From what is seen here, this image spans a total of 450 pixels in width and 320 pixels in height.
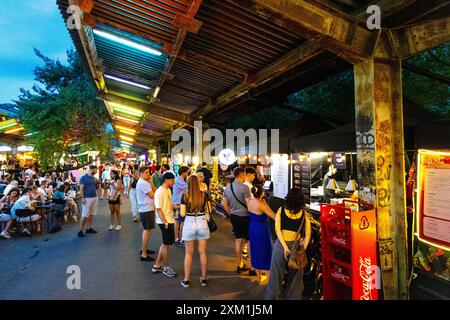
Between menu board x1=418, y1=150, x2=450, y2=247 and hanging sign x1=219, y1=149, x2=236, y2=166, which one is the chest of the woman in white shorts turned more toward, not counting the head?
the hanging sign

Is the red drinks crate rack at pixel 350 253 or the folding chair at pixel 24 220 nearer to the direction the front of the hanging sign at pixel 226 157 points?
the red drinks crate rack

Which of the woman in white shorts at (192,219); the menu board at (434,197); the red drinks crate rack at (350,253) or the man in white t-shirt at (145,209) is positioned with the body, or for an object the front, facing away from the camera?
the woman in white shorts

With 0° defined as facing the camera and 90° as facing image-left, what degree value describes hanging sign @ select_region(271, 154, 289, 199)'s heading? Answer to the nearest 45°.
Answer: approximately 0°

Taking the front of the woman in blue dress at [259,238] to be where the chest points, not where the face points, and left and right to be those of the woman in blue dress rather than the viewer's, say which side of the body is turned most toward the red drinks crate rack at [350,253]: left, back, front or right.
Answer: right

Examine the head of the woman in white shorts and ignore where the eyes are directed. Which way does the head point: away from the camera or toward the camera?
away from the camera

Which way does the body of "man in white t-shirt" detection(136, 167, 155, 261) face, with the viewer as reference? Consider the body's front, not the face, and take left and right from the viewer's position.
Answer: facing to the right of the viewer

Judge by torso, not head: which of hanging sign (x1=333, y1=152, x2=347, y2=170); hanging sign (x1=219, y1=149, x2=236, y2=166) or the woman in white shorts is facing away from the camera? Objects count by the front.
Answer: the woman in white shorts

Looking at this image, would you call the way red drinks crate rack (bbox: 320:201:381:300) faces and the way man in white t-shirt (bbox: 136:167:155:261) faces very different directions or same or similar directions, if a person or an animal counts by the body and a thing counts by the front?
very different directions

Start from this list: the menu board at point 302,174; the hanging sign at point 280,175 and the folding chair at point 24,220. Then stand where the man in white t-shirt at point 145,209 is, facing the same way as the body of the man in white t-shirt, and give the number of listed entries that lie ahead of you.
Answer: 2

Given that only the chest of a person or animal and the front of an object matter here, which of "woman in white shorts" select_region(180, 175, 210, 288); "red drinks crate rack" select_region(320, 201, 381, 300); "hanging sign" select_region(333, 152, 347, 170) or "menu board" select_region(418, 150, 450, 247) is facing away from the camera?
the woman in white shorts

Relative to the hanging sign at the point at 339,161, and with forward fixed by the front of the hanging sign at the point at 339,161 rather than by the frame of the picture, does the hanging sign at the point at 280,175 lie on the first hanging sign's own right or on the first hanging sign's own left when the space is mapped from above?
on the first hanging sign's own right

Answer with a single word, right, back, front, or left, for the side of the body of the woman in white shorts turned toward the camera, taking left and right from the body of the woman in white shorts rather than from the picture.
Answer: back

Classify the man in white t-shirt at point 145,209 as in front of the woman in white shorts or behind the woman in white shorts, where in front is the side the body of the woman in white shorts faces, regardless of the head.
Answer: in front

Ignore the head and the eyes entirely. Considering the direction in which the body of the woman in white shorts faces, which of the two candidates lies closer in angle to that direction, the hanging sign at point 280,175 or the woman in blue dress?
the hanging sign
